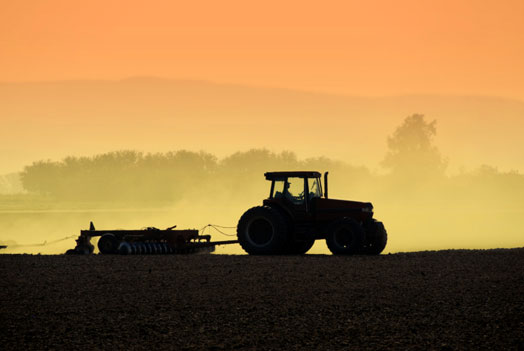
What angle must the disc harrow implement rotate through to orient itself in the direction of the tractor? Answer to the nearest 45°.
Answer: approximately 45° to its right

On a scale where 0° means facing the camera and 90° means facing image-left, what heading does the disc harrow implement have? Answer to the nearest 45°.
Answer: approximately 270°
